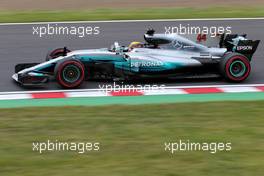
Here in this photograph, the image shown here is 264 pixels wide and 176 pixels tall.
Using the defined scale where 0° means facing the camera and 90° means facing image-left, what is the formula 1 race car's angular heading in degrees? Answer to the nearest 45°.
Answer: approximately 90°
